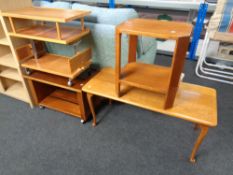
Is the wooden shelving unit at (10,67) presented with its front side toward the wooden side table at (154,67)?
no

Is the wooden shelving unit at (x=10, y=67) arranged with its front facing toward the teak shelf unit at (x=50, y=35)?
no
